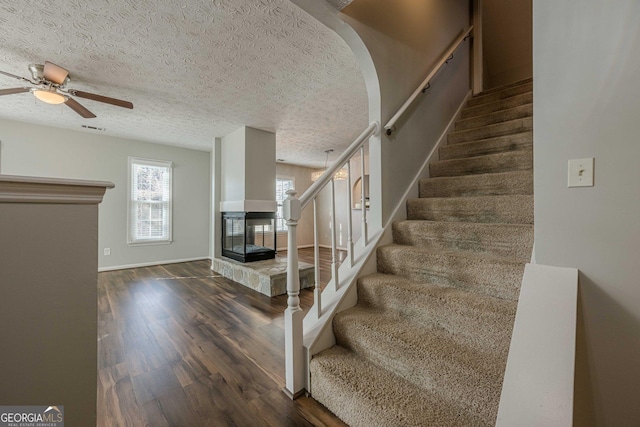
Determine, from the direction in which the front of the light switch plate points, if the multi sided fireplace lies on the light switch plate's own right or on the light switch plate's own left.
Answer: on the light switch plate's own right

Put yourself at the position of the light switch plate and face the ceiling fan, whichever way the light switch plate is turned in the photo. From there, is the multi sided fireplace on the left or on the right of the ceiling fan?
right

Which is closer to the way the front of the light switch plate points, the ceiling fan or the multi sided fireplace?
the ceiling fan

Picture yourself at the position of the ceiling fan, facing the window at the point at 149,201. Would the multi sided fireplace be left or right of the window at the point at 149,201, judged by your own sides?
right

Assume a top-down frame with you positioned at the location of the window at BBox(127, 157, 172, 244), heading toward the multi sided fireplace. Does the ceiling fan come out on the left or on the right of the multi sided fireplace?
right

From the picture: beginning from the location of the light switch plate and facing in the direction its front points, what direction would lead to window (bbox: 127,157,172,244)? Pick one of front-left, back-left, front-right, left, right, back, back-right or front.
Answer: right

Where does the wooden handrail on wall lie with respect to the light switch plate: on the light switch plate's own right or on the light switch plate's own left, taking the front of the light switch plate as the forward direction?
on the light switch plate's own right

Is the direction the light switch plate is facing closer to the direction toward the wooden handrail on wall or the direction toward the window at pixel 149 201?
the window
